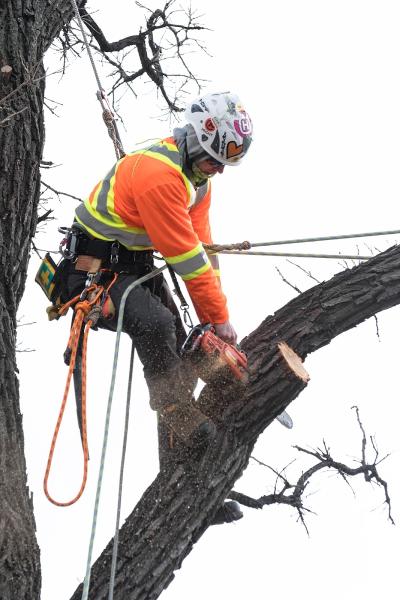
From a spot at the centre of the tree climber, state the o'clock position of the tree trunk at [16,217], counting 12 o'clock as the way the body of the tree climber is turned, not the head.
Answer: The tree trunk is roughly at 6 o'clock from the tree climber.

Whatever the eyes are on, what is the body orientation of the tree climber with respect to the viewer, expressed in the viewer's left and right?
facing to the right of the viewer
